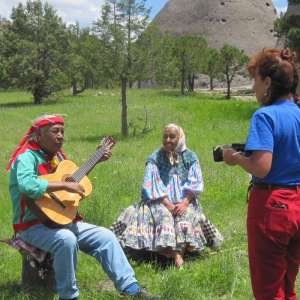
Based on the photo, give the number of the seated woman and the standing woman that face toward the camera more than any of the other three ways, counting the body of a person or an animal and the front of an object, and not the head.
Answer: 1

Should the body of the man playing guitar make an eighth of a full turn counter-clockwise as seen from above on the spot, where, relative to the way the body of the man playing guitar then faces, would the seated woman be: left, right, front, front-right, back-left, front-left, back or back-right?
front-left

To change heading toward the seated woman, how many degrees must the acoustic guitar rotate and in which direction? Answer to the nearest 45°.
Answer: approximately 90° to its left

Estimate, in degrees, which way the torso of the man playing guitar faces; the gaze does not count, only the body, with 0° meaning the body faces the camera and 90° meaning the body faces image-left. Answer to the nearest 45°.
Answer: approximately 315°

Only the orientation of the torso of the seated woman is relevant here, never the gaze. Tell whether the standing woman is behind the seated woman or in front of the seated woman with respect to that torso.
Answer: in front

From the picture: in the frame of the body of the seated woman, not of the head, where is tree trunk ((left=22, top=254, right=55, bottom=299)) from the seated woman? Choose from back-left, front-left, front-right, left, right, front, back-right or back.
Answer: front-right

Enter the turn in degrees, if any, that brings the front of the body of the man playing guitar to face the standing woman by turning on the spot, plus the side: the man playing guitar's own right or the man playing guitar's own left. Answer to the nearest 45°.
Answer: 0° — they already face them

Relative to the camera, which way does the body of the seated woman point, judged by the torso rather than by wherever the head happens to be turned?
toward the camera

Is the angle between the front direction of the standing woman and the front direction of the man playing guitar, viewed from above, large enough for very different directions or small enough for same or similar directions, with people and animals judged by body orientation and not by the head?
very different directions

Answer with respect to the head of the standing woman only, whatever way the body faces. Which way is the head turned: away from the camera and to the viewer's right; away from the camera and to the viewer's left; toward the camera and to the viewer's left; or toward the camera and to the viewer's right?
away from the camera and to the viewer's left

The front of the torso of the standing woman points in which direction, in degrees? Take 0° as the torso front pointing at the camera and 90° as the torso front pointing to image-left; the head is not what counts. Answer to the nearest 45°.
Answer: approximately 135°
